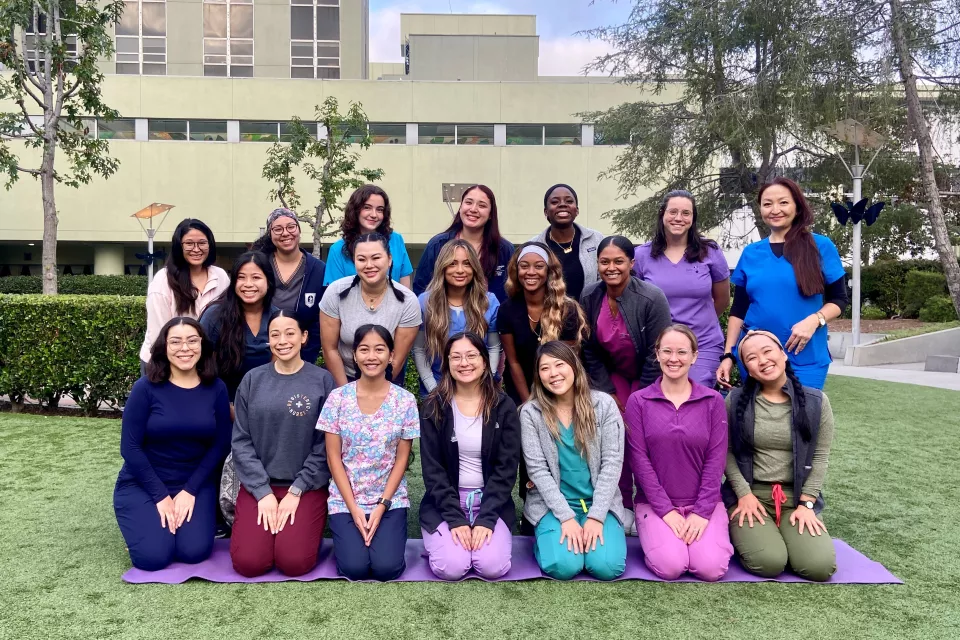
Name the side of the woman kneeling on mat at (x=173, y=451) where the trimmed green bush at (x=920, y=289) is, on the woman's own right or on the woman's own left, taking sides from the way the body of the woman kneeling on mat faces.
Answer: on the woman's own left

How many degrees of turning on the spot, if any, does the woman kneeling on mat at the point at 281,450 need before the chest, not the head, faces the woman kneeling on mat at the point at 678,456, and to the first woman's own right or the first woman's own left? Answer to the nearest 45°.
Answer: approximately 90° to the first woman's own left

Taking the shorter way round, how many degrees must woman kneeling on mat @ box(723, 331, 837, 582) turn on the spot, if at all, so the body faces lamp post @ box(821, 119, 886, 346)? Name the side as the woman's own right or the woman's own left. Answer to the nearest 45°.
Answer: approximately 180°

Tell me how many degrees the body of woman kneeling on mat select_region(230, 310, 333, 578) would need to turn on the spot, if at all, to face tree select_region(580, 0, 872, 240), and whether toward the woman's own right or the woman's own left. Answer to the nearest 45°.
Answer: approximately 135° to the woman's own left

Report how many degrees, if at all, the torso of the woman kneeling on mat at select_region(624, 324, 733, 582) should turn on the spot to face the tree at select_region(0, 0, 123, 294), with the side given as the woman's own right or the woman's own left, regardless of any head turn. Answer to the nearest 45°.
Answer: approximately 135° to the woman's own right

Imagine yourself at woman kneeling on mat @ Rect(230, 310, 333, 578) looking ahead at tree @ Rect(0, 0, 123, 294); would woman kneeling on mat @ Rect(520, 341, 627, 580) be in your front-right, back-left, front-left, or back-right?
back-right

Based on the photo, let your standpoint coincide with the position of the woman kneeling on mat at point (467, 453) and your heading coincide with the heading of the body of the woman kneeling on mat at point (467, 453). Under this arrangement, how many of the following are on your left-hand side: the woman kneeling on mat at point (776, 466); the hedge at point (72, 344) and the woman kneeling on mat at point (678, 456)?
2

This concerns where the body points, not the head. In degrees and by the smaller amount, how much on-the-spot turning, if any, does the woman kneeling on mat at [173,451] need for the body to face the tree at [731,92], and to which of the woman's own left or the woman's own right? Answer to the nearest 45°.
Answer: approximately 135° to the woman's own left

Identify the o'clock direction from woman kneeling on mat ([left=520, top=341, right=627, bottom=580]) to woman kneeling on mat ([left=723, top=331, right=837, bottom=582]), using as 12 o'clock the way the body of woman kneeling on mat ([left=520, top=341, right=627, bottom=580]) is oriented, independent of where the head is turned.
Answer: woman kneeling on mat ([left=723, top=331, right=837, bottom=582]) is roughly at 9 o'clock from woman kneeling on mat ([left=520, top=341, right=627, bottom=580]).

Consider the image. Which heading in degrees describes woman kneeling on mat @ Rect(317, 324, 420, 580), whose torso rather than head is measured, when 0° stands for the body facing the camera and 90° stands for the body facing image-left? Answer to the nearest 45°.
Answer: approximately 0°
